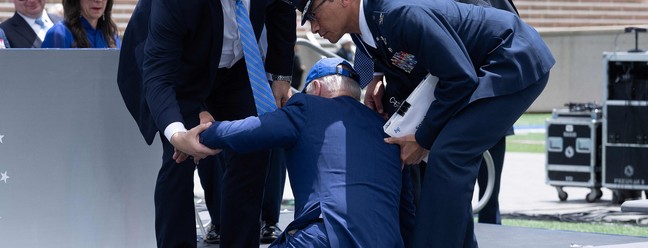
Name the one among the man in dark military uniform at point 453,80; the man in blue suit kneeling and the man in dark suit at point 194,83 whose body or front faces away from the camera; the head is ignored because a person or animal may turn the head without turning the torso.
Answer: the man in blue suit kneeling

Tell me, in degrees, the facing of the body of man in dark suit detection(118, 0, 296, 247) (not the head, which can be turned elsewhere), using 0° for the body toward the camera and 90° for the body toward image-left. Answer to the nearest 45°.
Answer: approximately 315°

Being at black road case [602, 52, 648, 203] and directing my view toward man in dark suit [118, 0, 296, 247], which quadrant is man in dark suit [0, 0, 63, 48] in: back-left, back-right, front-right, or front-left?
front-right

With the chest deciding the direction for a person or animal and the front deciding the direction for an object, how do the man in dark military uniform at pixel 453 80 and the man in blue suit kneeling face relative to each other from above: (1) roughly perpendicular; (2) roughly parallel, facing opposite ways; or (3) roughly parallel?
roughly perpendicular

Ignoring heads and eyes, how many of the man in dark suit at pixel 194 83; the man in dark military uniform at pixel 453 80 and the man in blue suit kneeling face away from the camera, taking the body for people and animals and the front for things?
1

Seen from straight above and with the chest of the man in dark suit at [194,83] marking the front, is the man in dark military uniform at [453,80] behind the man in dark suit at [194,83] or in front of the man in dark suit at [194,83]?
in front

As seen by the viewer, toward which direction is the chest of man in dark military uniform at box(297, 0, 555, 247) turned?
to the viewer's left

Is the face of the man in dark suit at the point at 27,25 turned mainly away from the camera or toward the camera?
toward the camera

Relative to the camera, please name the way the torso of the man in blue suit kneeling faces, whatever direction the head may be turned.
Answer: away from the camera

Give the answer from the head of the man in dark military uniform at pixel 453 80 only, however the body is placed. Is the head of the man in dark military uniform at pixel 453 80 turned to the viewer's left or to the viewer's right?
to the viewer's left
